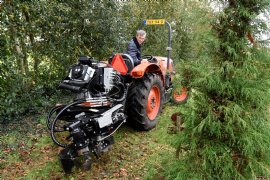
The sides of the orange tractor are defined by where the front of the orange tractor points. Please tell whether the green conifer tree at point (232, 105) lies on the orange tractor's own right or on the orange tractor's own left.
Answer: on the orange tractor's own right

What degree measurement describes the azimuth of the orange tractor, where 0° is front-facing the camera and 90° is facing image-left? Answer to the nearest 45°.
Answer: approximately 225°
